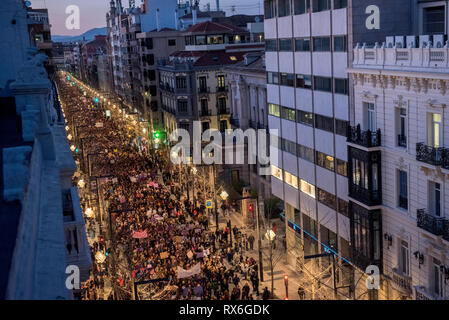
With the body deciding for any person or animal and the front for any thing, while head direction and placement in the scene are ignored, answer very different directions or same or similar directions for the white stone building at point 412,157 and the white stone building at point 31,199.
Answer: very different directions

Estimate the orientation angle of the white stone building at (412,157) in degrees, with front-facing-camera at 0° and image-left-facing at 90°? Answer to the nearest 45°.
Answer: approximately 45°

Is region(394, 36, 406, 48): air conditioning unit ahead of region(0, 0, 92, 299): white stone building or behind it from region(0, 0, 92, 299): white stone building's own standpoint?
ahead

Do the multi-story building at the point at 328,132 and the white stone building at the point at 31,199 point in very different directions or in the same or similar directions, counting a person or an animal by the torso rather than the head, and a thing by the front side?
very different directions

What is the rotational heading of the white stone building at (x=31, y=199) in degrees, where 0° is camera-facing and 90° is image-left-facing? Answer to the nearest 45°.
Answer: approximately 270°
